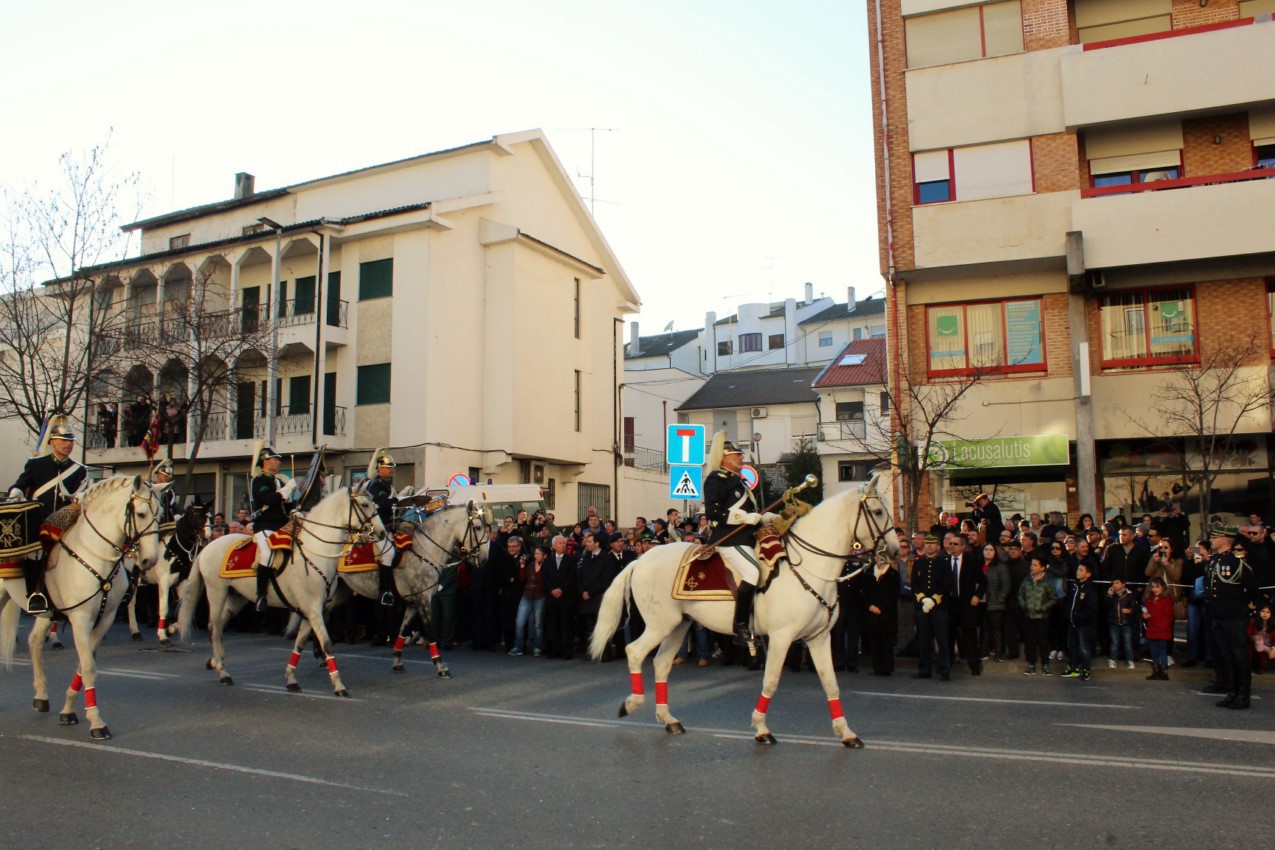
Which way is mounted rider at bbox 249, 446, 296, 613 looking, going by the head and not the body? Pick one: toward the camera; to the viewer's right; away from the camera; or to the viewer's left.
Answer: to the viewer's right

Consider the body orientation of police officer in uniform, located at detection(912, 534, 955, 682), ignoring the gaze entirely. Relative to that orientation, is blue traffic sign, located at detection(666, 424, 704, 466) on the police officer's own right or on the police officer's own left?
on the police officer's own right

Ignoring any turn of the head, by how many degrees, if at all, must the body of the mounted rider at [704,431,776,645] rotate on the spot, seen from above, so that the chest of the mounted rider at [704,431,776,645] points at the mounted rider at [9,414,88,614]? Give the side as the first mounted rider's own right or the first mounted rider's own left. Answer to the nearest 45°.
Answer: approximately 180°

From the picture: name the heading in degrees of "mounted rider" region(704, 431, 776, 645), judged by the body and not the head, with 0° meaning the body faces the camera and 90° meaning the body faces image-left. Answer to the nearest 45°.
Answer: approximately 270°

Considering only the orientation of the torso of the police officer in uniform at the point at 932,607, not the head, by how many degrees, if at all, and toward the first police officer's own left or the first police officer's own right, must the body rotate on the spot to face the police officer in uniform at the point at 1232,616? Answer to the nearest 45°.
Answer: approximately 45° to the first police officer's own left

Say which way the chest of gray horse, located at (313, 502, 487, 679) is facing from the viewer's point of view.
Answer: to the viewer's right

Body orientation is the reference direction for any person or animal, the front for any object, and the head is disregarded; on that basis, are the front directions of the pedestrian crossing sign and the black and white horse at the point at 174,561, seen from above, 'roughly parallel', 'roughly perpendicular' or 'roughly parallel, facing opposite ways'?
roughly perpendicular

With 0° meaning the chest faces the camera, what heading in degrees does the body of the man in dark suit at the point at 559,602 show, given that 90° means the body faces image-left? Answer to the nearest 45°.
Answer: approximately 0°

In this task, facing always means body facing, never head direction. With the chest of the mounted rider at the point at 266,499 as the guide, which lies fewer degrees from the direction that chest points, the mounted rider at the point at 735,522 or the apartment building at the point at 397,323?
the mounted rider

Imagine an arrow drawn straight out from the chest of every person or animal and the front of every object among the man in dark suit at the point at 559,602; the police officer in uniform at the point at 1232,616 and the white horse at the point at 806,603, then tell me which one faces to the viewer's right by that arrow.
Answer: the white horse

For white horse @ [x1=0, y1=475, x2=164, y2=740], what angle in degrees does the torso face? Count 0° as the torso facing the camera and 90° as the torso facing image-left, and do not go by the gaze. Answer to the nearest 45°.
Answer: approximately 315°
